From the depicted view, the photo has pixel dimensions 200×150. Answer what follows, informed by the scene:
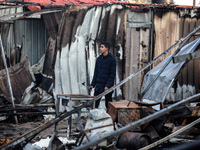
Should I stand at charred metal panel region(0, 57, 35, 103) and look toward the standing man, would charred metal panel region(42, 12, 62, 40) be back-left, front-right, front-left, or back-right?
front-left

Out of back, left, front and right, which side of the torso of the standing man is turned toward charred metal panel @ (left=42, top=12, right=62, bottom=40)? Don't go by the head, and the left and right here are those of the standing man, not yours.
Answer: right

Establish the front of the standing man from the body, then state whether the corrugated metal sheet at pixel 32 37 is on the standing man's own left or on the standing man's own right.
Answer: on the standing man's own right

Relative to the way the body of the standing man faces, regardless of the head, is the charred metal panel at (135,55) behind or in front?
behind

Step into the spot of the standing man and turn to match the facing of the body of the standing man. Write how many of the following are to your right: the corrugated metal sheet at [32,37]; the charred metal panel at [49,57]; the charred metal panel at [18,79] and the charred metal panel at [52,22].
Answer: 4

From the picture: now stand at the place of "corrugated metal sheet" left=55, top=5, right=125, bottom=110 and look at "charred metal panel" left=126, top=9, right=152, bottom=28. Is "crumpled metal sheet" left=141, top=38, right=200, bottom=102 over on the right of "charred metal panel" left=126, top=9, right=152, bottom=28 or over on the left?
right

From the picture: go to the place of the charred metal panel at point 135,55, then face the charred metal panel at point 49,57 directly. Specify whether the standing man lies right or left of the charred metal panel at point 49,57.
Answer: left

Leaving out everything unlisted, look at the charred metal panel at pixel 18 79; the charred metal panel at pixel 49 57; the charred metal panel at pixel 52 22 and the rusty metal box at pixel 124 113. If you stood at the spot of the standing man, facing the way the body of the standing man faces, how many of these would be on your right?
3

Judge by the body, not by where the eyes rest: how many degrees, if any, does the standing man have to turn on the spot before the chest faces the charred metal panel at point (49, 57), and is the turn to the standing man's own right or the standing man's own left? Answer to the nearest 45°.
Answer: approximately 90° to the standing man's own right

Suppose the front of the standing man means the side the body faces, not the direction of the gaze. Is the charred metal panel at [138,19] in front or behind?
behind

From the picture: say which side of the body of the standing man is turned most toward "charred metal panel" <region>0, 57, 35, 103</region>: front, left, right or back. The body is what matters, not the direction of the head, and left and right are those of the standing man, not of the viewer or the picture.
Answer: right
